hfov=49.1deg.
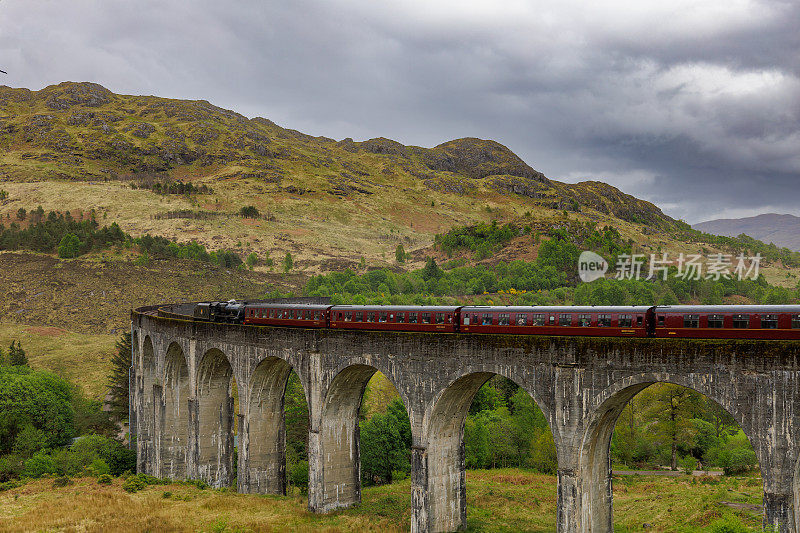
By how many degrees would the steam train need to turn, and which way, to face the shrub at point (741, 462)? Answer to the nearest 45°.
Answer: approximately 90° to its right

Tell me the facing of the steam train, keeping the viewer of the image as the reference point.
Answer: facing away from the viewer and to the left of the viewer
